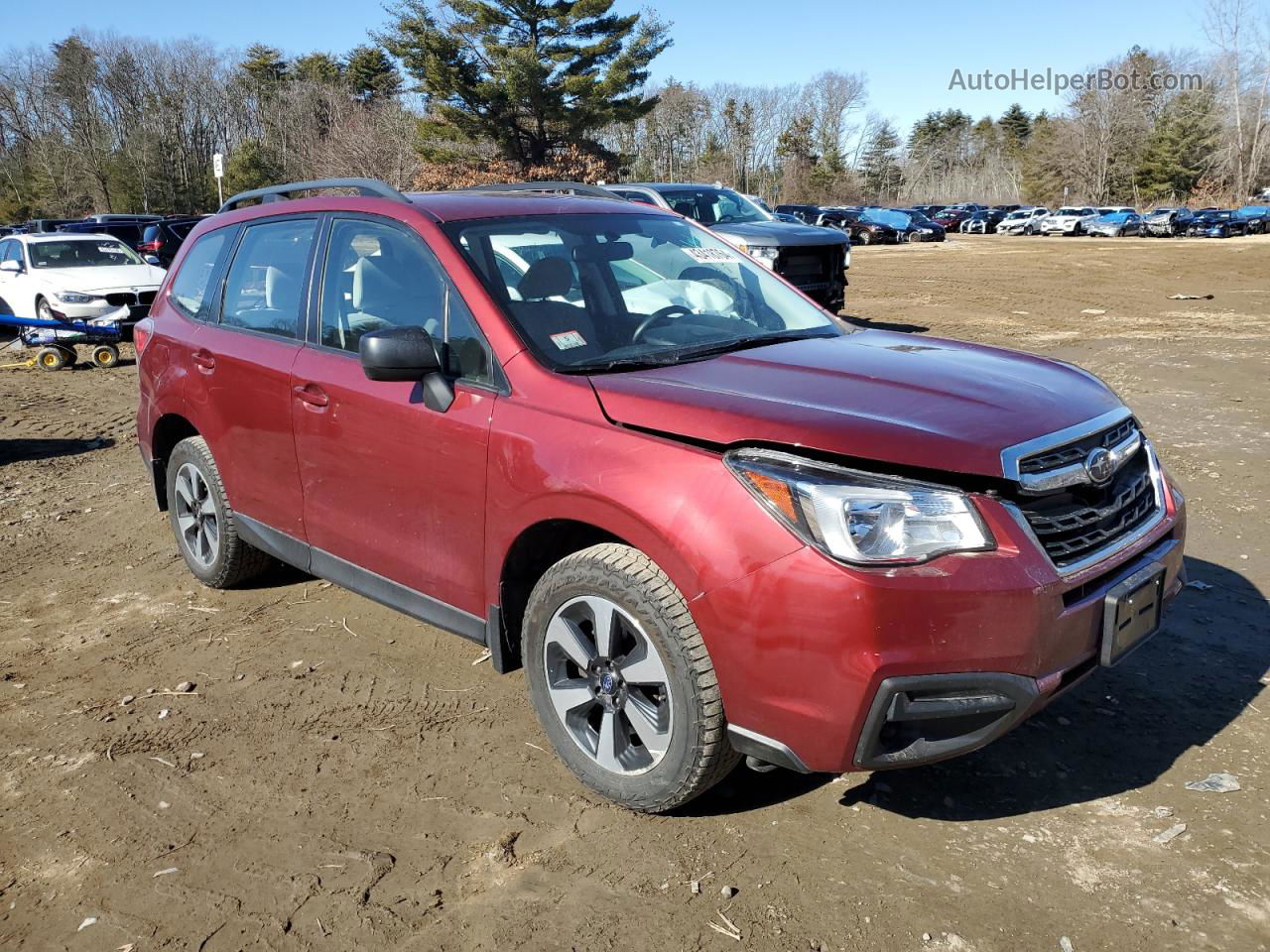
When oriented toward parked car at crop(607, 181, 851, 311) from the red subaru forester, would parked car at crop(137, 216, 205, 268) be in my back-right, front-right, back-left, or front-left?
front-left

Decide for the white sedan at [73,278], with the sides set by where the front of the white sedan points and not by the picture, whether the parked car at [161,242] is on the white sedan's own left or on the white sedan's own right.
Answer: on the white sedan's own left

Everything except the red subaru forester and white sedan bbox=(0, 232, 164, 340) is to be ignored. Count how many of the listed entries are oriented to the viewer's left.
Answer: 0

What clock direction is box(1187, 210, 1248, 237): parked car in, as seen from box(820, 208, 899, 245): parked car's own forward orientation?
box(1187, 210, 1248, 237): parked car is roughly at 10 o'clock from box(820, 208, 899, 245): parked car.

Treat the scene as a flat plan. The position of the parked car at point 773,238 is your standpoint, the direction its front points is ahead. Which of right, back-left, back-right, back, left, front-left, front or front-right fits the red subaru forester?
front-right

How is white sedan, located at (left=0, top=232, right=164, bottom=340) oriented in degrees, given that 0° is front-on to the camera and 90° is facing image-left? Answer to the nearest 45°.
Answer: approximately 315°

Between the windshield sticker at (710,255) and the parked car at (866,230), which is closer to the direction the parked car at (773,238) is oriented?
the windshield sticker

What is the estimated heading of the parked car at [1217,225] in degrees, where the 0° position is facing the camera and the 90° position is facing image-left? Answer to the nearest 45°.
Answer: approximately 45°

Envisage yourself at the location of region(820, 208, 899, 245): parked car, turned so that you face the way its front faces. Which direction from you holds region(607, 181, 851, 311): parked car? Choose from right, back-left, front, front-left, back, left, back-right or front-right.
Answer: front-right

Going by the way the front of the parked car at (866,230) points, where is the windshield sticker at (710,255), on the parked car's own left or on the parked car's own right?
on the parked car's own right

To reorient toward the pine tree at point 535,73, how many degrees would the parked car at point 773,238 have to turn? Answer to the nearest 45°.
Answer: approximately 135° to its left

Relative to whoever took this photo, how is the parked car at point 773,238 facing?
facing the viewer and to the right of the viewer

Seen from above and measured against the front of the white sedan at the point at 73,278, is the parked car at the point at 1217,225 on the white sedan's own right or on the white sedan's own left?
on the white sedan's own left

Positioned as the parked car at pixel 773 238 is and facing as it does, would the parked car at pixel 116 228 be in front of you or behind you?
behind
